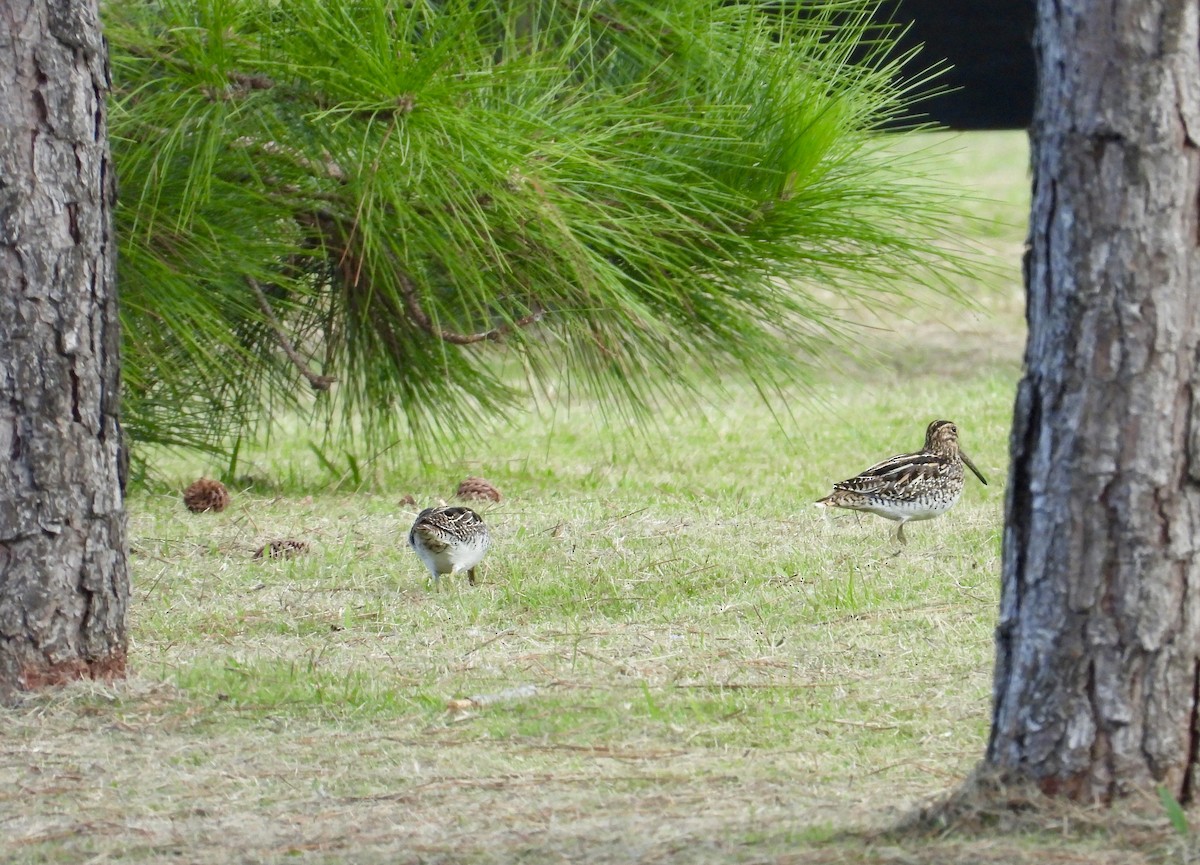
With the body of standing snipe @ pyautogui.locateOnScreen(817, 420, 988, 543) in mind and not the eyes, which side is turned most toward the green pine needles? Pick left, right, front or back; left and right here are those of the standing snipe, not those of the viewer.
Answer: back

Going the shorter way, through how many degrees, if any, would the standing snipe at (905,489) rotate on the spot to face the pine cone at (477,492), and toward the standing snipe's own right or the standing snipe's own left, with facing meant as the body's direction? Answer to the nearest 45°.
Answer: approximately 135° to the standing snipe's own left

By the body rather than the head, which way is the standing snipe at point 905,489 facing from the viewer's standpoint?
to the viewer's right

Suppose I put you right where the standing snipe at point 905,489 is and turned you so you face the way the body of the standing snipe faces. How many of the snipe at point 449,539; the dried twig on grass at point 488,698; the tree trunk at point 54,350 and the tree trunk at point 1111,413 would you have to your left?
0

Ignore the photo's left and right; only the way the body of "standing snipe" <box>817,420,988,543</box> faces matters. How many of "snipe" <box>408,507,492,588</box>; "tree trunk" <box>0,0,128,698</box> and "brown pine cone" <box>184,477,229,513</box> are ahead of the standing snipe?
0

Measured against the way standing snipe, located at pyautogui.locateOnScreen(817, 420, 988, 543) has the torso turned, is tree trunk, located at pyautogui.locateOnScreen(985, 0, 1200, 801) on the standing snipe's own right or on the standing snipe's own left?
on the standing snipe's own right

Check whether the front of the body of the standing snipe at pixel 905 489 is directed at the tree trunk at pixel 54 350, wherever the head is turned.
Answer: no

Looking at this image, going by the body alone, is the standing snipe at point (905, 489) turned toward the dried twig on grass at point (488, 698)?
no

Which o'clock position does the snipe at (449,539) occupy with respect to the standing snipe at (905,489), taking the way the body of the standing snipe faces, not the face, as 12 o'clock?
The snipe is roughly at 5 o'clock from the standing snipe.

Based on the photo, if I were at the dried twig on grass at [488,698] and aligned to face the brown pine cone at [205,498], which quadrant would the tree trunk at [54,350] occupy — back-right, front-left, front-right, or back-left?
front-left

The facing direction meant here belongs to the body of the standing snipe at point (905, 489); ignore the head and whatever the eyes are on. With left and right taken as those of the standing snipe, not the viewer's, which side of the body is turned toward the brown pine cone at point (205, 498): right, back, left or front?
back

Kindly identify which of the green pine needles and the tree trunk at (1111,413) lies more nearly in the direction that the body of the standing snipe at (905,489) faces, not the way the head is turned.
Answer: the tree trunk

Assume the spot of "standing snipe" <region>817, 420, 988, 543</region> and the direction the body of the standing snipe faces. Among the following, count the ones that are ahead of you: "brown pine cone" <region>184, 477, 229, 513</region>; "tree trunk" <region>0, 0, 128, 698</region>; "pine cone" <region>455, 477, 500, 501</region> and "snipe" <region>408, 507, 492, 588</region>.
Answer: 0
